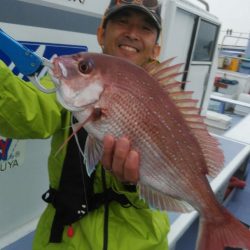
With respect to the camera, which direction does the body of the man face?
toward the camera

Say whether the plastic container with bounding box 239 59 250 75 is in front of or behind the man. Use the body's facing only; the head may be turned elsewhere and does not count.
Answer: behind

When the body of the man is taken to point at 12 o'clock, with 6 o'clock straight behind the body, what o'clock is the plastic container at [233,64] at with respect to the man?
The plastic container is roughly at 7 o'clock from the man.
